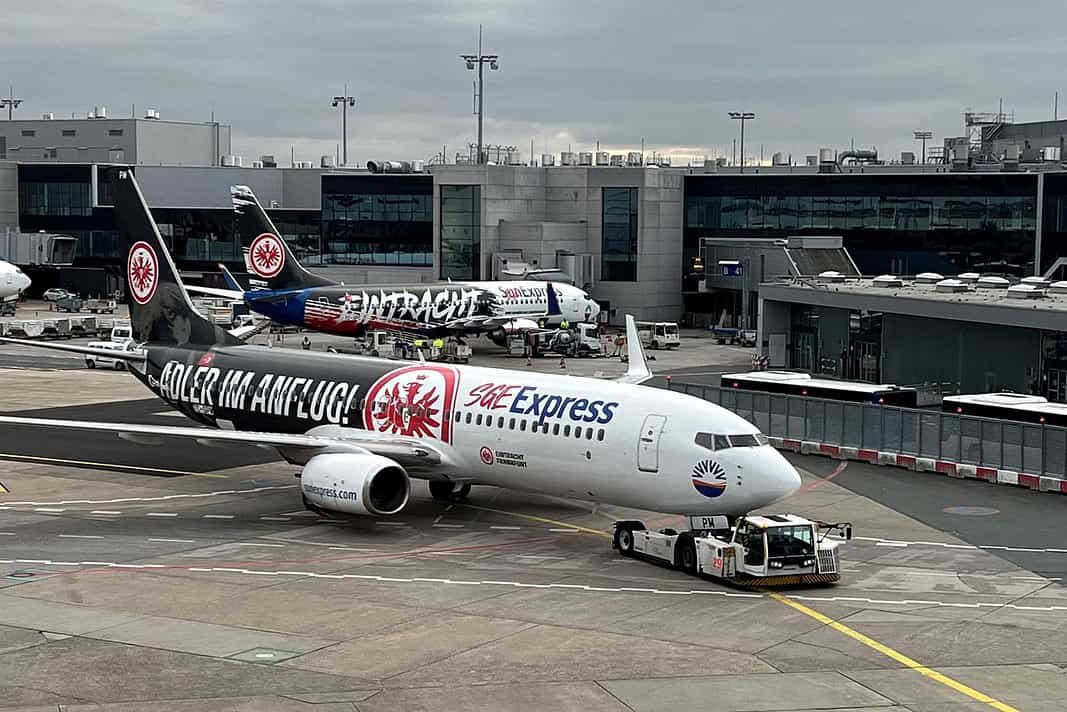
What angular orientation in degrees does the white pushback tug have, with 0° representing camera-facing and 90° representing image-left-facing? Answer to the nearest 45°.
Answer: approximately 315°

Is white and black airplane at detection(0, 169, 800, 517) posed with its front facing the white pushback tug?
yes

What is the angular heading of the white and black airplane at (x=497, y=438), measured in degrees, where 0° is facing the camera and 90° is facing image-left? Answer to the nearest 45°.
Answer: approximately 315°

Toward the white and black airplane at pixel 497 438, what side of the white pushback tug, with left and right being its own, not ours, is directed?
back

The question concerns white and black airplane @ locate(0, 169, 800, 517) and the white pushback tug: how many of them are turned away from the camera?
0
